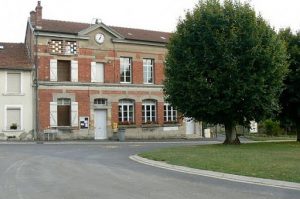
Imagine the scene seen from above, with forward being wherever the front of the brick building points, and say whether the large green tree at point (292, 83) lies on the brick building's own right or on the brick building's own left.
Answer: on the brick building's own left

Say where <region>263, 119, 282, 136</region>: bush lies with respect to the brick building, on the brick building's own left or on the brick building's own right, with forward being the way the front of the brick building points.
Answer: on the brick building's own left

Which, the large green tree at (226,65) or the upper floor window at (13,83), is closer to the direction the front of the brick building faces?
the large green tree

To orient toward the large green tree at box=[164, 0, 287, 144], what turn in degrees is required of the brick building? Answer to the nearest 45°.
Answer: approximately 45° to its left

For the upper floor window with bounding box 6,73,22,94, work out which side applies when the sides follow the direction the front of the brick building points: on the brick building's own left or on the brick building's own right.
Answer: on the brick building's own right

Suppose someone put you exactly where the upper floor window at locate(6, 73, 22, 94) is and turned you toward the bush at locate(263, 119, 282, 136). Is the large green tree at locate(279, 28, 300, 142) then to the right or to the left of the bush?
right

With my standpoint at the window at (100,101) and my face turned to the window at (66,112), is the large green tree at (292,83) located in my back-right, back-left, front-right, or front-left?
back-left

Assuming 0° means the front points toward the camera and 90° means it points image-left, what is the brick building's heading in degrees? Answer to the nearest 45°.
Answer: approximately 0°
